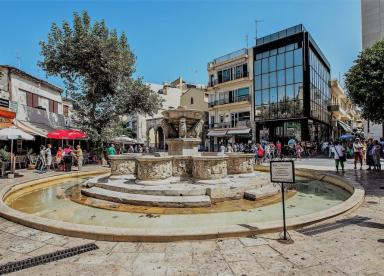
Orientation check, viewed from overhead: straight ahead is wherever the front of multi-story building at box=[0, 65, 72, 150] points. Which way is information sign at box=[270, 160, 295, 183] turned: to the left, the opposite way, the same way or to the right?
to the right

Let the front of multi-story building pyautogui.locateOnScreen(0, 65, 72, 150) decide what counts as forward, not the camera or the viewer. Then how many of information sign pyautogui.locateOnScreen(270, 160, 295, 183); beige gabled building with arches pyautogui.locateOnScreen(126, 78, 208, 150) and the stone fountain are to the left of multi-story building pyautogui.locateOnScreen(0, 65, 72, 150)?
1

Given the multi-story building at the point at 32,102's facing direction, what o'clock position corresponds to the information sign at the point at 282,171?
The information sign is roughly at 1 o'clock from the multi-story building.

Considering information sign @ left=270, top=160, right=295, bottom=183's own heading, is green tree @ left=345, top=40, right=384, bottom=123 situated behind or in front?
behind

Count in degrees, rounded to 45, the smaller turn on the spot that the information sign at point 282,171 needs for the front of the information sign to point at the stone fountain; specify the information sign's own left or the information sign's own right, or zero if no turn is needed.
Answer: approximately 135° to the information sign's own right

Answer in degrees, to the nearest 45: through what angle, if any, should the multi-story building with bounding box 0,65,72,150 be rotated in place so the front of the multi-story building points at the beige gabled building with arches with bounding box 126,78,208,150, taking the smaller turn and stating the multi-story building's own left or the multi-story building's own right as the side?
approximately 90° to the multi-story building's own left

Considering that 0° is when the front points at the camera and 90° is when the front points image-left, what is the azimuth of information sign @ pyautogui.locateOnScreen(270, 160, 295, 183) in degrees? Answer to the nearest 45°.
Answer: approximately 0°

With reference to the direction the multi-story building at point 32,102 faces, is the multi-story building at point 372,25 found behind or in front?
in front

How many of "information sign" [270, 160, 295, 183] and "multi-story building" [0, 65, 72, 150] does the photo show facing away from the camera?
0

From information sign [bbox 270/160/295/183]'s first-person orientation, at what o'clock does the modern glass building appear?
The modern glass building is roughly at 6 o'clock from the information sign.

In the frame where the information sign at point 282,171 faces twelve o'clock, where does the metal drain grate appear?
The metal drain grate is roughly at 2 o'clock from the information sign.
